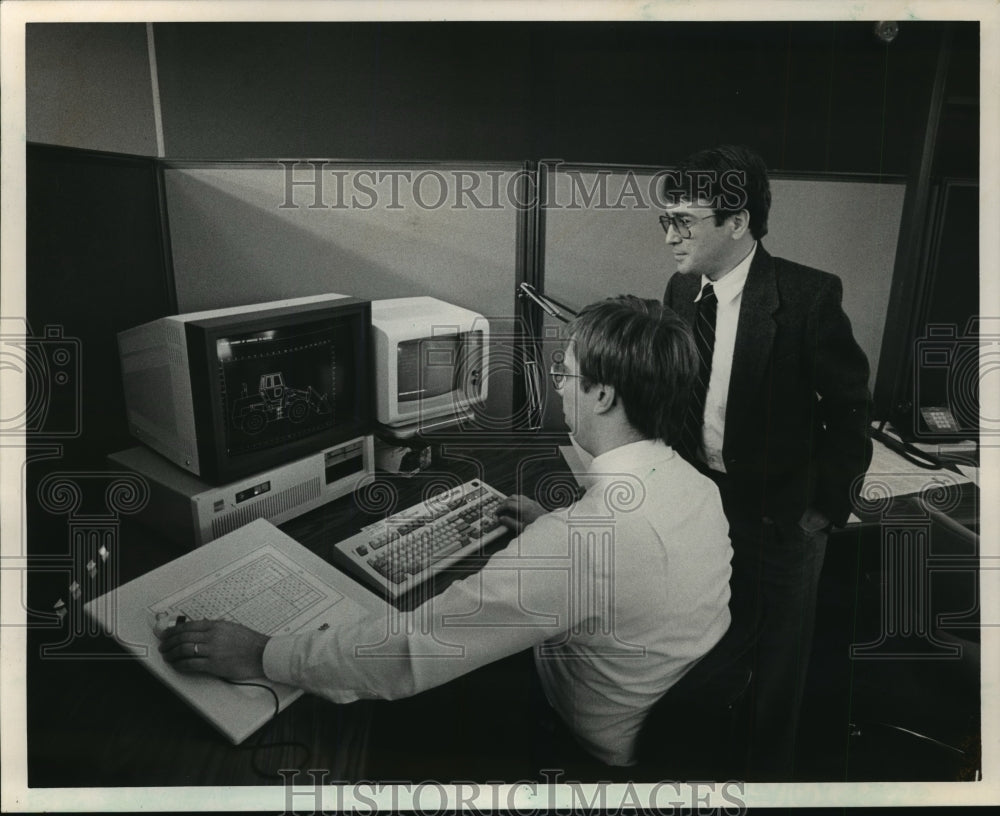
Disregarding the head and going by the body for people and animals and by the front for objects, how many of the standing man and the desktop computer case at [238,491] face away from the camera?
0

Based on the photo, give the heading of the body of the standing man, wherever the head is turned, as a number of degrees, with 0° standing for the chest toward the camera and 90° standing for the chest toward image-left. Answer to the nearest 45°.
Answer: approximately 45°

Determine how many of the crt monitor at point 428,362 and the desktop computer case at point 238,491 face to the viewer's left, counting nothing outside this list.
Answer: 0

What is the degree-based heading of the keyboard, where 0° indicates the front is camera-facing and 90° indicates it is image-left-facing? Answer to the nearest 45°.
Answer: approximately 315°

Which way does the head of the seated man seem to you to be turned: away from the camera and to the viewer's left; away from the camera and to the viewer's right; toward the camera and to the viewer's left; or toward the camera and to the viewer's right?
away from the camera and to the viewer's left

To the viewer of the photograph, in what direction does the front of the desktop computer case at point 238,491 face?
facing the viewer and to the right of the viewer

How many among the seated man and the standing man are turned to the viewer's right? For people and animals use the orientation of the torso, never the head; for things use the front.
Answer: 0

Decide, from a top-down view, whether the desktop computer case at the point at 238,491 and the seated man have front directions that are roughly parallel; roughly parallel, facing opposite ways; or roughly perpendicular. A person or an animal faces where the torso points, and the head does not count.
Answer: roughly parallel, facing opposite ways

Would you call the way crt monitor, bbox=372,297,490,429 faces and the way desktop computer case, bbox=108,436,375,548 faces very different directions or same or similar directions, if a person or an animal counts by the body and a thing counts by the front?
same or similar directions

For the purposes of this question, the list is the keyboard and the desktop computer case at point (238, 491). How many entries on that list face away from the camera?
0

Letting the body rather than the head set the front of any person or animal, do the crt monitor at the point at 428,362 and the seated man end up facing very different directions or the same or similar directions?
very different directions
